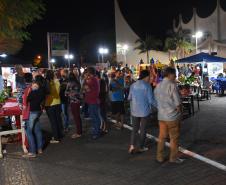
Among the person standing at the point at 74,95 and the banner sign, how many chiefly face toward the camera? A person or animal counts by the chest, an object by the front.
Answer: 1

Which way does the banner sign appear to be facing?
toward the camera

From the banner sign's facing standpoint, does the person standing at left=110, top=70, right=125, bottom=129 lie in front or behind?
in front

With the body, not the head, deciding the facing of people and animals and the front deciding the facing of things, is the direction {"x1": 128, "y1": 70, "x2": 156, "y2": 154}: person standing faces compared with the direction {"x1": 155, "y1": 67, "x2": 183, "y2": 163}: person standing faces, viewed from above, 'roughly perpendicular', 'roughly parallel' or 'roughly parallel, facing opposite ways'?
roughly parallel

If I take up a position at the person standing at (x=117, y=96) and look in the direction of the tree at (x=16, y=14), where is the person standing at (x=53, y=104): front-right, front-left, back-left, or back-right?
front-left

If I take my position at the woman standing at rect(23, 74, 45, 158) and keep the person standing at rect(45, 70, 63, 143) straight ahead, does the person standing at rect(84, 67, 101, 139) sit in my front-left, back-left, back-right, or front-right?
front-right

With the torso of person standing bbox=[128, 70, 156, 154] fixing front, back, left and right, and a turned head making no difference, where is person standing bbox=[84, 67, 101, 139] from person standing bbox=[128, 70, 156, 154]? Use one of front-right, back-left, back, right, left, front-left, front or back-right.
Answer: left

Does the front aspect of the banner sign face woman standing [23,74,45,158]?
yes
